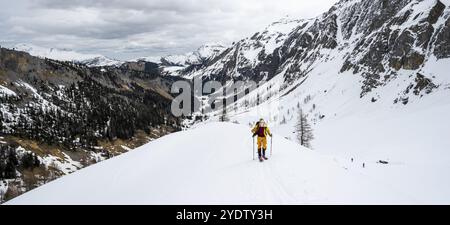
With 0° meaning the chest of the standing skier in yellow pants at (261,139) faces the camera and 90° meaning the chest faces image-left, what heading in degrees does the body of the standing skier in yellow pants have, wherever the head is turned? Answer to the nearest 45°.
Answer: approximately 0°
